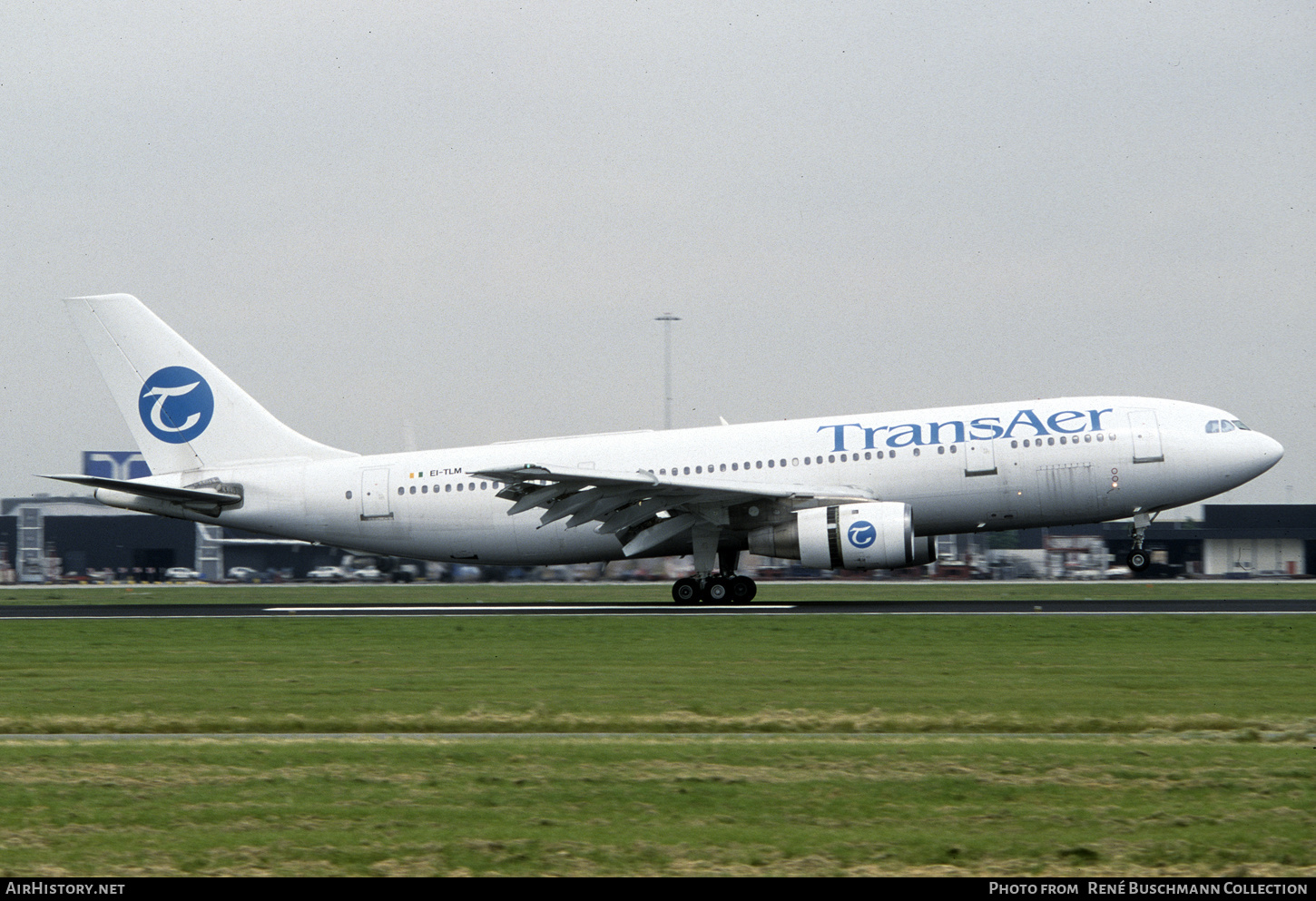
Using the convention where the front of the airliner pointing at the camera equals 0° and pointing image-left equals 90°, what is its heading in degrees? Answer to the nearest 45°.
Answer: approximately 270°
